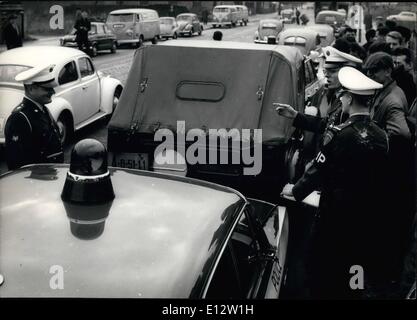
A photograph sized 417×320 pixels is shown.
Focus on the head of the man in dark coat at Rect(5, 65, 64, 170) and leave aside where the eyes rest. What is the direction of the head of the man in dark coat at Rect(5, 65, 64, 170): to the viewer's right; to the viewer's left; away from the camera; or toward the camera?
to the viewer's right

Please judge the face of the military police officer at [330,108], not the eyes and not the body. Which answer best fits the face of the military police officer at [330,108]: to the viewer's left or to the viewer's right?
to the viewer's left

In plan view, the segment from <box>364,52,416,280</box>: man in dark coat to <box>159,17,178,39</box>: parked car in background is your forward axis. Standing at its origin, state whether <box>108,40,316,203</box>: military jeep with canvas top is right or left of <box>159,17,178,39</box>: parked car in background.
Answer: left

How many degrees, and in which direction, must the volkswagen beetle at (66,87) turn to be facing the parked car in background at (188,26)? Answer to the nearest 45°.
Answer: approximately 45° to its left

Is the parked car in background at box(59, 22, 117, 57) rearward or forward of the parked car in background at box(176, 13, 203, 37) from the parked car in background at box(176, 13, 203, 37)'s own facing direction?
forward

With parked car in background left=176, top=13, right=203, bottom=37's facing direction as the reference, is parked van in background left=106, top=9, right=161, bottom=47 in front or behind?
in front

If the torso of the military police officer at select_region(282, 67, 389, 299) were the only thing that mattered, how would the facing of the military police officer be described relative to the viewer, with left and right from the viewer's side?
facing away from the viewer and to the left of the viewer
